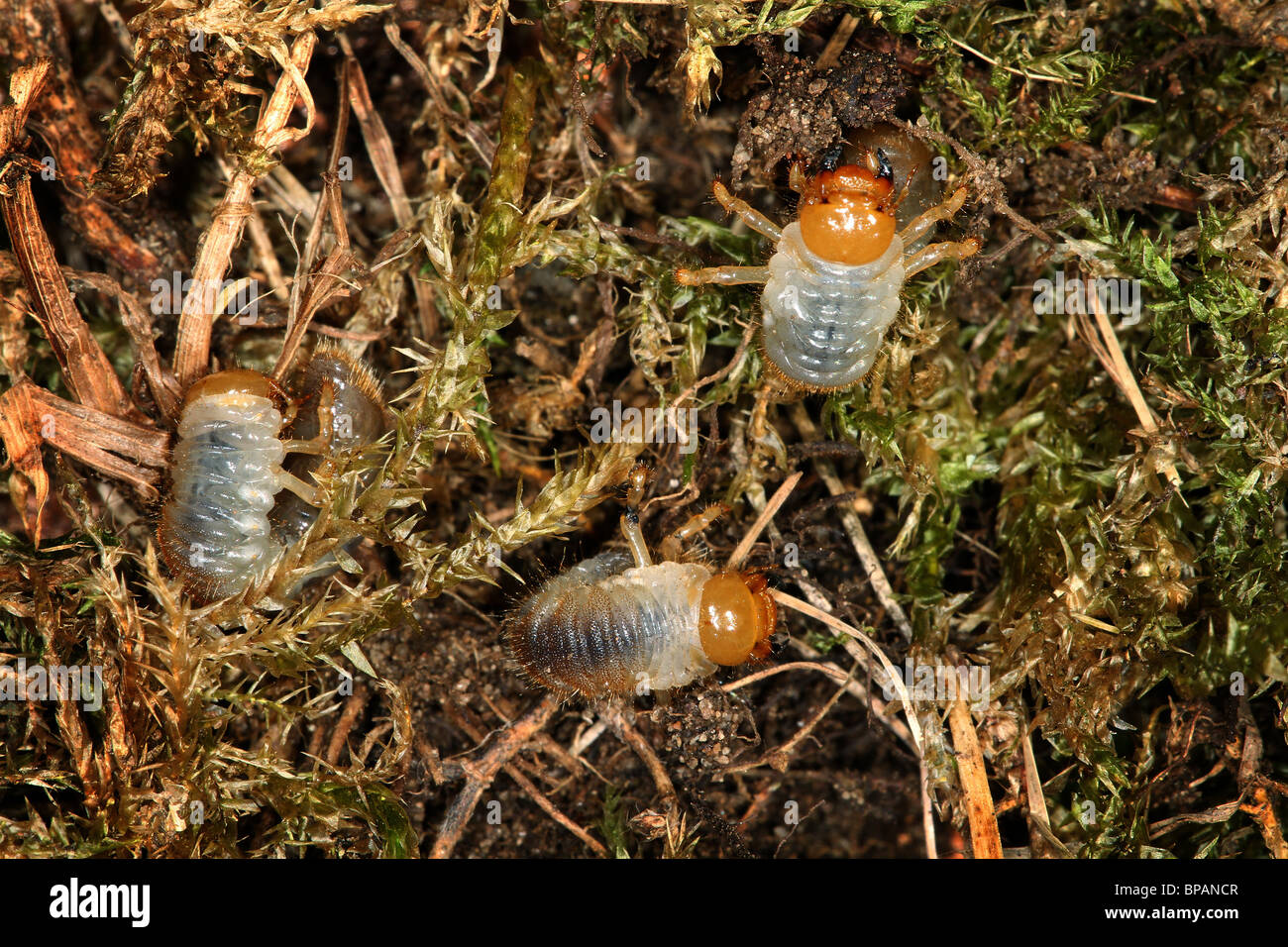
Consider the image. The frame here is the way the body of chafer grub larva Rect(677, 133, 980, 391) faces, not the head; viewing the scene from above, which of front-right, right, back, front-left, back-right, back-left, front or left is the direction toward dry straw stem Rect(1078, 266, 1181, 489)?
front-right

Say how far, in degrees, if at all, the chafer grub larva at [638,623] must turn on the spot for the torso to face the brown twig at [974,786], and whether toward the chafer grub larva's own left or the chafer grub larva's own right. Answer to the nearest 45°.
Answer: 0° — it already faces it

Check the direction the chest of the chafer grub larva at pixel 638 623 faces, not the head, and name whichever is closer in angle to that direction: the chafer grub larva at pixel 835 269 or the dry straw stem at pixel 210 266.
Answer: the chafer grub larva

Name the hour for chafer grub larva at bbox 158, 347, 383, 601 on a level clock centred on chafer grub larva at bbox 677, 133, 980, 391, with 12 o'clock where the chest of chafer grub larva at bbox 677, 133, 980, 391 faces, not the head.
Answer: chafer grub larva at bbox 158, 347, 383, 601 is roughly at 9 o'clock from chafer grub larva at bbox 677, 133, 980, 391.

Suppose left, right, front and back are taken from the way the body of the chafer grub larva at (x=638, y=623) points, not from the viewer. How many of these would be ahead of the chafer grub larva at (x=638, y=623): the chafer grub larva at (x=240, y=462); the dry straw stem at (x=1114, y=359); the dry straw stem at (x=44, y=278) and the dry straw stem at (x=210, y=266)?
1

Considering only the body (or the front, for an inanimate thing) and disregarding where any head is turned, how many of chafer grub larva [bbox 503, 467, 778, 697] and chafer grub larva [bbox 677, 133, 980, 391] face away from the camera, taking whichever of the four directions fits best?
1

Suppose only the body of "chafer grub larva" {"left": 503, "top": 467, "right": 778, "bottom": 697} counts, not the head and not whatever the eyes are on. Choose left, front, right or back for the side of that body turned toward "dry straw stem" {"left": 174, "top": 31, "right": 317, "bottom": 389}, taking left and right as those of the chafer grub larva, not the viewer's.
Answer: back

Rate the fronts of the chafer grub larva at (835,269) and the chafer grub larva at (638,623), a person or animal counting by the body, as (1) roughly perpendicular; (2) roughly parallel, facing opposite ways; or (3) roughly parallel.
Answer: roughly perpendicular

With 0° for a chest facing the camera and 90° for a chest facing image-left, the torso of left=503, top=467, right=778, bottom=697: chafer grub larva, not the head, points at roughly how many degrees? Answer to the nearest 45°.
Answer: approximately 270°

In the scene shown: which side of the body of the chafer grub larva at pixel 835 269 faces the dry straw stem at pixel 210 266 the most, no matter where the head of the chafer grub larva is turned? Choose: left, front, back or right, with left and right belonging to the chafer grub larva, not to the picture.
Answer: left

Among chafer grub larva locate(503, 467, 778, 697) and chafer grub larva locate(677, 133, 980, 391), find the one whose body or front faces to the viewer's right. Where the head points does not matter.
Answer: chafer grub larva locate(503, 467, 778, 697)

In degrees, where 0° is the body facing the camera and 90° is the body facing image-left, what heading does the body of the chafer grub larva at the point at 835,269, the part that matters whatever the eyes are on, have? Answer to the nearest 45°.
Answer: approximately 180°
